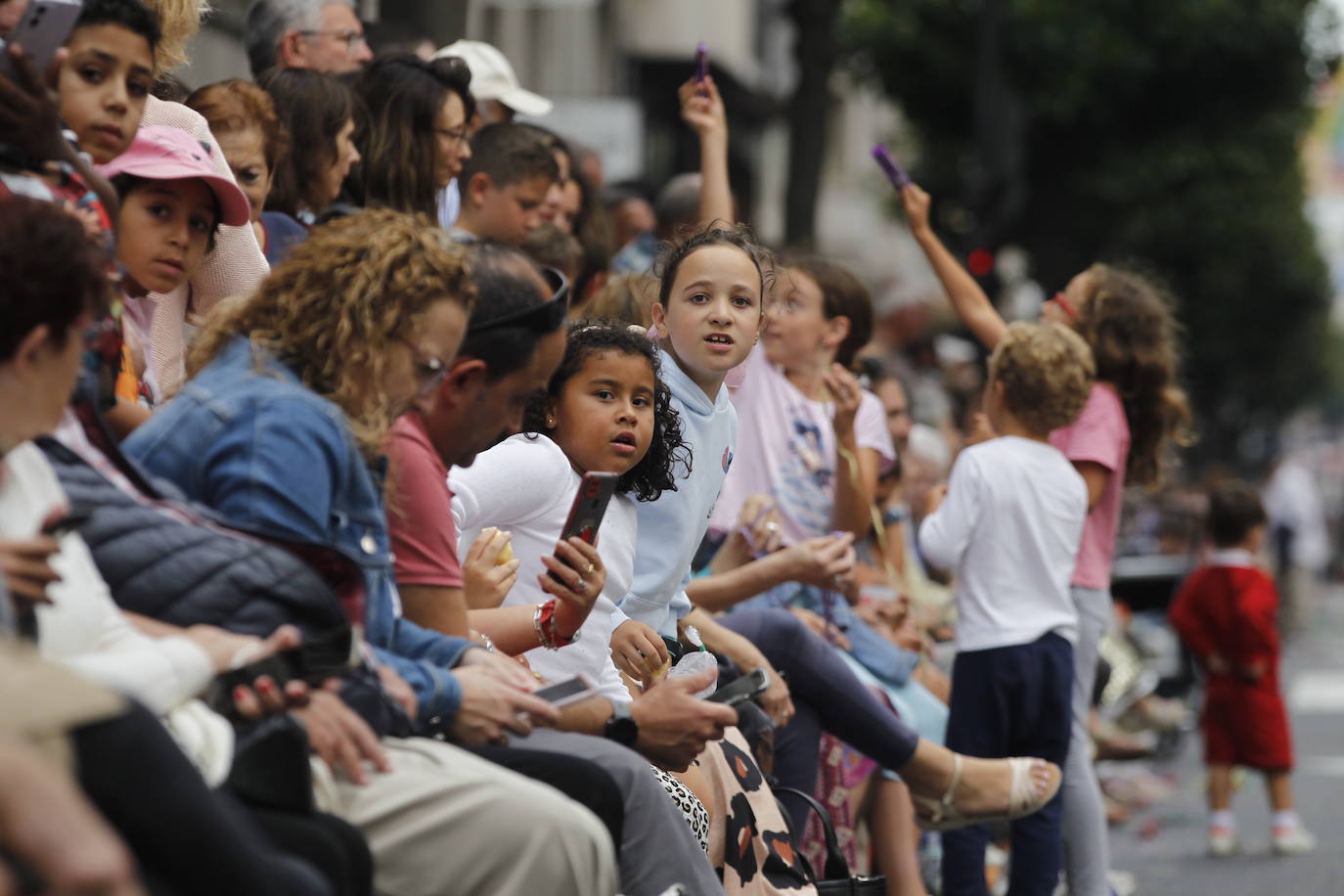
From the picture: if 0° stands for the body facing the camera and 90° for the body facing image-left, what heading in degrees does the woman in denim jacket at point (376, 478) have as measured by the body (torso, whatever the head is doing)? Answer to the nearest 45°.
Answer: approximately 270°

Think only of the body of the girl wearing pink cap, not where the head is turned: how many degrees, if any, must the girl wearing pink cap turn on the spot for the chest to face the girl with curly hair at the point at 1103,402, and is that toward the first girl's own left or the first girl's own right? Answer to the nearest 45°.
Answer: approximately 90° to the first girl's own left

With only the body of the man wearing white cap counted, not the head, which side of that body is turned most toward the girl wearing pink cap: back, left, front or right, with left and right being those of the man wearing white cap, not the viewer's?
right

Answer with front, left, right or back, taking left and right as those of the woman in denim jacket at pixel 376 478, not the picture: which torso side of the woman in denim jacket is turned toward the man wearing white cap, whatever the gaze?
left

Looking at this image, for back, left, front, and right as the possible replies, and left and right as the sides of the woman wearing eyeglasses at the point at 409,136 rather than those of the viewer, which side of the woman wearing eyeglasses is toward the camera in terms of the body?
right

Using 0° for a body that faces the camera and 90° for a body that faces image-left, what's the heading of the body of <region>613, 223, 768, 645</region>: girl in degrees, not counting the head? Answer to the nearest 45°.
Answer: approximately 315°

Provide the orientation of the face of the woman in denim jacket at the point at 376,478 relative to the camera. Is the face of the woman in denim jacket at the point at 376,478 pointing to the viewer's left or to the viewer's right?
to the viewer's right

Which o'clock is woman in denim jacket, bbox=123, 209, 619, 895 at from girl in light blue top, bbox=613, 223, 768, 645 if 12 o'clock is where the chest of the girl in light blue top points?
The woman in denim jacket is roughly at 2 o'clock from the girl in light blue top.
